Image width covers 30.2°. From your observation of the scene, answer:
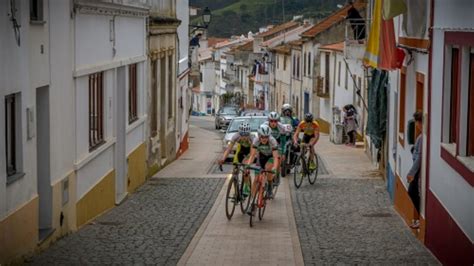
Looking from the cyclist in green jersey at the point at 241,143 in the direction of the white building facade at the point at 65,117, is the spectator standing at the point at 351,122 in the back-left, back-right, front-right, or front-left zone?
back-right

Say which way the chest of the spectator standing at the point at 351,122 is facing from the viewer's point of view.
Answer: to the viewer's left

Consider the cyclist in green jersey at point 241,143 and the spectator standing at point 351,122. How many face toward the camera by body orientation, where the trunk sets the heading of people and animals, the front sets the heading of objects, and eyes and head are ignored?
1

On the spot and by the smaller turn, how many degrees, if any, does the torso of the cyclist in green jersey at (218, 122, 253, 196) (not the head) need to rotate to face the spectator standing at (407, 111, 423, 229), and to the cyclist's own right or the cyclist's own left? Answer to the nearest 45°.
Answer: approximately 45° to the cyclist's own left

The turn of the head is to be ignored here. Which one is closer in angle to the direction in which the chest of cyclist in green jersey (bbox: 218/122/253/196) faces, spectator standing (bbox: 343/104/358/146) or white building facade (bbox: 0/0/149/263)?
the white building facade

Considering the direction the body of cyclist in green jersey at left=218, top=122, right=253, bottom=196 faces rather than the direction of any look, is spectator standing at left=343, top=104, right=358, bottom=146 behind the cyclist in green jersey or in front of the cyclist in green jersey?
behind

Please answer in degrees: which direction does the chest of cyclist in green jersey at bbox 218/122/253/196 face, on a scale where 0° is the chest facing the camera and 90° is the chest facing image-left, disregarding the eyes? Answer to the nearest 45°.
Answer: approximately 0°

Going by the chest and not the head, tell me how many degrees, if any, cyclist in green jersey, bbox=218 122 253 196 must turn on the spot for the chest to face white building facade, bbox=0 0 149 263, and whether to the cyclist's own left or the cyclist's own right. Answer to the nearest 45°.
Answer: approximately 45° to the cyclist's own right

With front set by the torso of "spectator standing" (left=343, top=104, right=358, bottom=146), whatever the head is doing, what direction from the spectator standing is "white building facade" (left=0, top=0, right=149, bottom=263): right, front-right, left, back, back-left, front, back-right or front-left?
front
